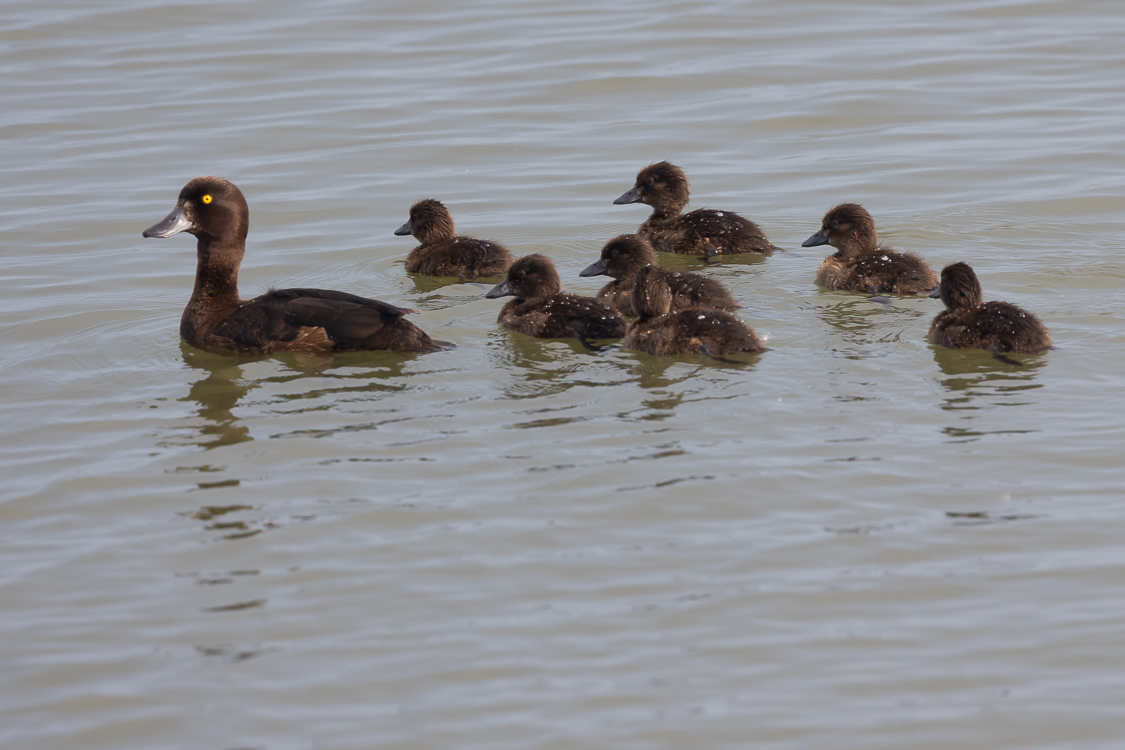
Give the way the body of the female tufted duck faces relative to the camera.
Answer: to the viewer's left

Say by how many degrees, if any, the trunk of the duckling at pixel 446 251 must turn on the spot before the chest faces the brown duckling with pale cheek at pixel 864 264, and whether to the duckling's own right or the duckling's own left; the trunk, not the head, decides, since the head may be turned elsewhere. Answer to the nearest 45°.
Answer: approximately 135° to the duckling's own left

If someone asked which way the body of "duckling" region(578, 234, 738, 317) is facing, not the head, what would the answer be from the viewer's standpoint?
to the viewer's left

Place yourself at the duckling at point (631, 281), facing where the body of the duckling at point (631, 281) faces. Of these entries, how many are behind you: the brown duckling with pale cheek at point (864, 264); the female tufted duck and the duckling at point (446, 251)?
1

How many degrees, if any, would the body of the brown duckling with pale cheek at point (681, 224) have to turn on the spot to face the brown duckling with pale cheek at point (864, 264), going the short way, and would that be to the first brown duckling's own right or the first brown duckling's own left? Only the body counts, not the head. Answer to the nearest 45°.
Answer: approximately 135° to the first brown duckling's own left

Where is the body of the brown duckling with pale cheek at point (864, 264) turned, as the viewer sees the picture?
to the viewer's left

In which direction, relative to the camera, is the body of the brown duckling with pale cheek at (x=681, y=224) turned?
to the viewer's left

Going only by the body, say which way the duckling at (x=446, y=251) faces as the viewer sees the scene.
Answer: to the viewer's left

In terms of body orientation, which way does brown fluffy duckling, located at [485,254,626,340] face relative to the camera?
to the viewer's left

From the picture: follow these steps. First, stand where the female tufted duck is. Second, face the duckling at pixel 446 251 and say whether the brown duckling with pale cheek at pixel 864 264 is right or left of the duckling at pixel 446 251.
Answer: right

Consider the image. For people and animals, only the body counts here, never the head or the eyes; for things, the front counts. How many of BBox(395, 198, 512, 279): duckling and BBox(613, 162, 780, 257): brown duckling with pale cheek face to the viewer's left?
2
